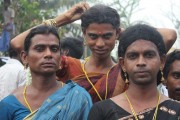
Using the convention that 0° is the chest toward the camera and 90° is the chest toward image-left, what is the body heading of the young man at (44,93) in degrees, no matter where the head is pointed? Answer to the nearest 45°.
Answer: approximately 0°

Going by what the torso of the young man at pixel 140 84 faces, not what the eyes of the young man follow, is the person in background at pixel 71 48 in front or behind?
behind

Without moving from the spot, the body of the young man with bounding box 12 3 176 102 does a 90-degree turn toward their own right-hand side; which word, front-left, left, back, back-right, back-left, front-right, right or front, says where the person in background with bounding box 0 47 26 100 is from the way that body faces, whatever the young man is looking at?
front-right
